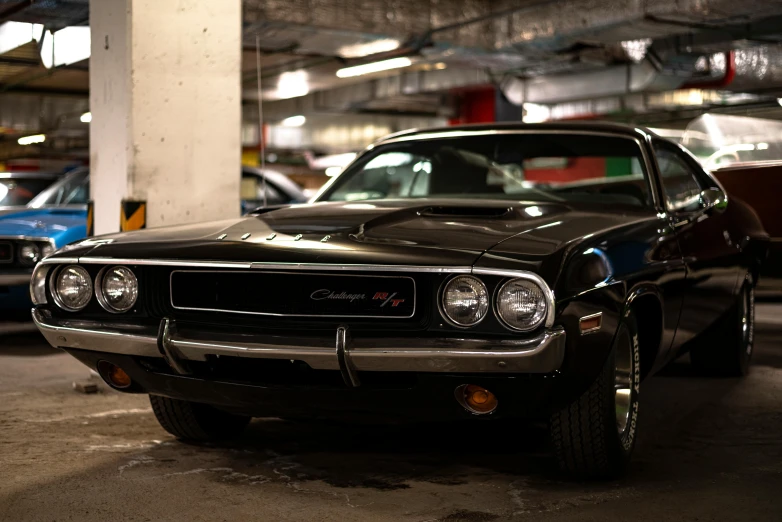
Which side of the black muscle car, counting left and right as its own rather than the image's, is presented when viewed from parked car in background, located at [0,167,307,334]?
right

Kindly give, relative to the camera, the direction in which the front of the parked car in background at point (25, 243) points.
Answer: facing the viewer and to the left of the viewer

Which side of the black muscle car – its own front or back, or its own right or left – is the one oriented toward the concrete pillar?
right

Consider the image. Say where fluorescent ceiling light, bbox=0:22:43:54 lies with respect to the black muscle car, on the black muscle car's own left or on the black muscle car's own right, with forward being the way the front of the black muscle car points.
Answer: on the black muscle car's own right

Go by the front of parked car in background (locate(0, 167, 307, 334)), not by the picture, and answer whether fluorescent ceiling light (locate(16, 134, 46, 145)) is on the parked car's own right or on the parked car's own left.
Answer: on the parked car's own right

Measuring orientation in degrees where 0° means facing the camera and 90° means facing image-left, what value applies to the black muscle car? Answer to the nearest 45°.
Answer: approximately 45°

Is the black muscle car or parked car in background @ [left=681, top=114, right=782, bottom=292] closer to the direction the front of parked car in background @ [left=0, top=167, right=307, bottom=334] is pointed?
the black muscle car

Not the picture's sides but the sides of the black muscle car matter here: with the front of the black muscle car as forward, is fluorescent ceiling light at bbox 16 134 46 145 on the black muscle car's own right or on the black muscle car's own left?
on the black muscle car's own right

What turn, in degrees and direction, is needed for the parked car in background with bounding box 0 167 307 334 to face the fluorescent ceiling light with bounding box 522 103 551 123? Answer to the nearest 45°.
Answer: approximately 180°

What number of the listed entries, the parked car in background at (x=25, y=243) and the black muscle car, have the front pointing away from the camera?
0

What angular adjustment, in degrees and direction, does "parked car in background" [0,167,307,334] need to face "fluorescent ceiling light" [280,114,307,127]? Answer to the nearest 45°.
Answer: approximately 135° to its right

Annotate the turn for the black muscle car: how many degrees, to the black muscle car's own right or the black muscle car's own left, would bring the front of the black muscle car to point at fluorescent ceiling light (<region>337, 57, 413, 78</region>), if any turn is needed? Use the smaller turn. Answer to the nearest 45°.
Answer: approximately 135° to the black muscle car's own right
